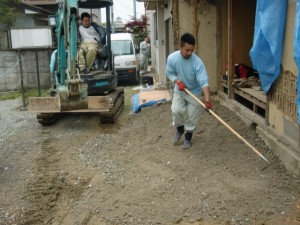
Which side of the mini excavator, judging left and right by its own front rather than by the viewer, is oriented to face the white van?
back

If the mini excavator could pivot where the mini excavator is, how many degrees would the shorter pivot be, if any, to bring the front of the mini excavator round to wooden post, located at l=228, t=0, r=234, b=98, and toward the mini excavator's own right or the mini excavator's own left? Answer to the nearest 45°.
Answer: approximately 90° to the mini excavator's own left

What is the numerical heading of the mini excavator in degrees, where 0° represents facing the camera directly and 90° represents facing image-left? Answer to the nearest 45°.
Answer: approximately 0°

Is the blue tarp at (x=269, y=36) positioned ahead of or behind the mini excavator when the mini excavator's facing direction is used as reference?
ahead

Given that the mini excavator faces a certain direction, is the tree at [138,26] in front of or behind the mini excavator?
behind

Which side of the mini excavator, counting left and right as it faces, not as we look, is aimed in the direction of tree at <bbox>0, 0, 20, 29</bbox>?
back

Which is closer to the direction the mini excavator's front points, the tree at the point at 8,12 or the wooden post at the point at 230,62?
the wooden post

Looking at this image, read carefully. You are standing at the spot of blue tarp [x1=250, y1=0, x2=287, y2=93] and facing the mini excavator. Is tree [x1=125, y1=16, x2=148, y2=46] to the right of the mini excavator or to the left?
right
